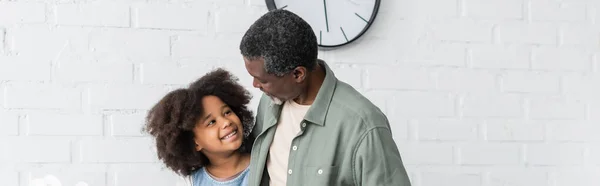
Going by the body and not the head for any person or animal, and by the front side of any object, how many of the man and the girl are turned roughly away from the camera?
0

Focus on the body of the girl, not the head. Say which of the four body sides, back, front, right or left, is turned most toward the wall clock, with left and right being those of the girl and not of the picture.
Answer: left

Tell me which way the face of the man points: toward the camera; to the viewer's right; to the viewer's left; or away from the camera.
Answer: to the viewer's left

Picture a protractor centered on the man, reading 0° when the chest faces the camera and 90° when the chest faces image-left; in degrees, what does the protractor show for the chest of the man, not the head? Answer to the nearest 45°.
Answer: approximately 45°

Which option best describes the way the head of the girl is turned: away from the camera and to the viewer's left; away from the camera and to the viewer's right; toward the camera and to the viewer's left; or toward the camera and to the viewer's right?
toward the camera and to the viewer's right

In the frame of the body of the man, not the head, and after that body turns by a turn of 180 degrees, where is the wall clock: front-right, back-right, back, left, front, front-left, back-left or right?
front-left
